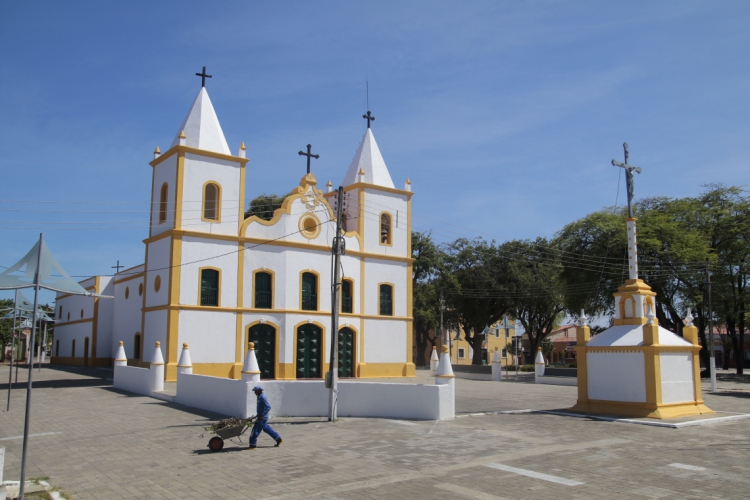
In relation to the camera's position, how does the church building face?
facing the viewer and to the right of the viewer

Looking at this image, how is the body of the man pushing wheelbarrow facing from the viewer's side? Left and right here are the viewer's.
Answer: facing to the left of the viewer

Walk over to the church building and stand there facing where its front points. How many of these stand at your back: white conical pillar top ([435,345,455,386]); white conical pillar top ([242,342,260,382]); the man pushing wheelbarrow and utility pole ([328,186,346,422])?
0

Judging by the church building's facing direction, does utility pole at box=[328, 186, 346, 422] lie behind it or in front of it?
in front

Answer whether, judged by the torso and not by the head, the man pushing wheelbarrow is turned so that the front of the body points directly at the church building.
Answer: no

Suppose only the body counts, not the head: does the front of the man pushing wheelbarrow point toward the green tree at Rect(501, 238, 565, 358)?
no

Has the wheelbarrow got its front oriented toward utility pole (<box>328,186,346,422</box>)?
no

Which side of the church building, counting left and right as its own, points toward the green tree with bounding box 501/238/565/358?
left

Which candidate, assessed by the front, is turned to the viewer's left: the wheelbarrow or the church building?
the wheelbarrow

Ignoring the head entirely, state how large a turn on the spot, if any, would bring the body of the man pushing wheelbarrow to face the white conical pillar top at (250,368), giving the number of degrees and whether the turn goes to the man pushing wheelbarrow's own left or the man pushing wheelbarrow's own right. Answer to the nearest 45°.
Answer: approximately 90° to the man pushing wheelbarrow's own right

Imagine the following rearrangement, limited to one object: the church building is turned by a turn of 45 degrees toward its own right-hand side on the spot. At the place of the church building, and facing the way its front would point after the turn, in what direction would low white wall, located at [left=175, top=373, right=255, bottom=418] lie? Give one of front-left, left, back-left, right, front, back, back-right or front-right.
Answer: front

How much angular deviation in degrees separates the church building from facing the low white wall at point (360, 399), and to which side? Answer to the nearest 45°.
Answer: approximately 45° to its right

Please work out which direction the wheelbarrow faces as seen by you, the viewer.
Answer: facing to the left of the viewer

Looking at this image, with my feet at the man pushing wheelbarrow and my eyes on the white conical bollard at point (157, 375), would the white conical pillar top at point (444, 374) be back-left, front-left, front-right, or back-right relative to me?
front-right

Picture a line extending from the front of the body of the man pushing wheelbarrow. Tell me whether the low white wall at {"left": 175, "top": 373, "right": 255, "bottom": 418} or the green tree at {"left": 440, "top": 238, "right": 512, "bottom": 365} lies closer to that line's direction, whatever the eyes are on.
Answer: the low white wall
